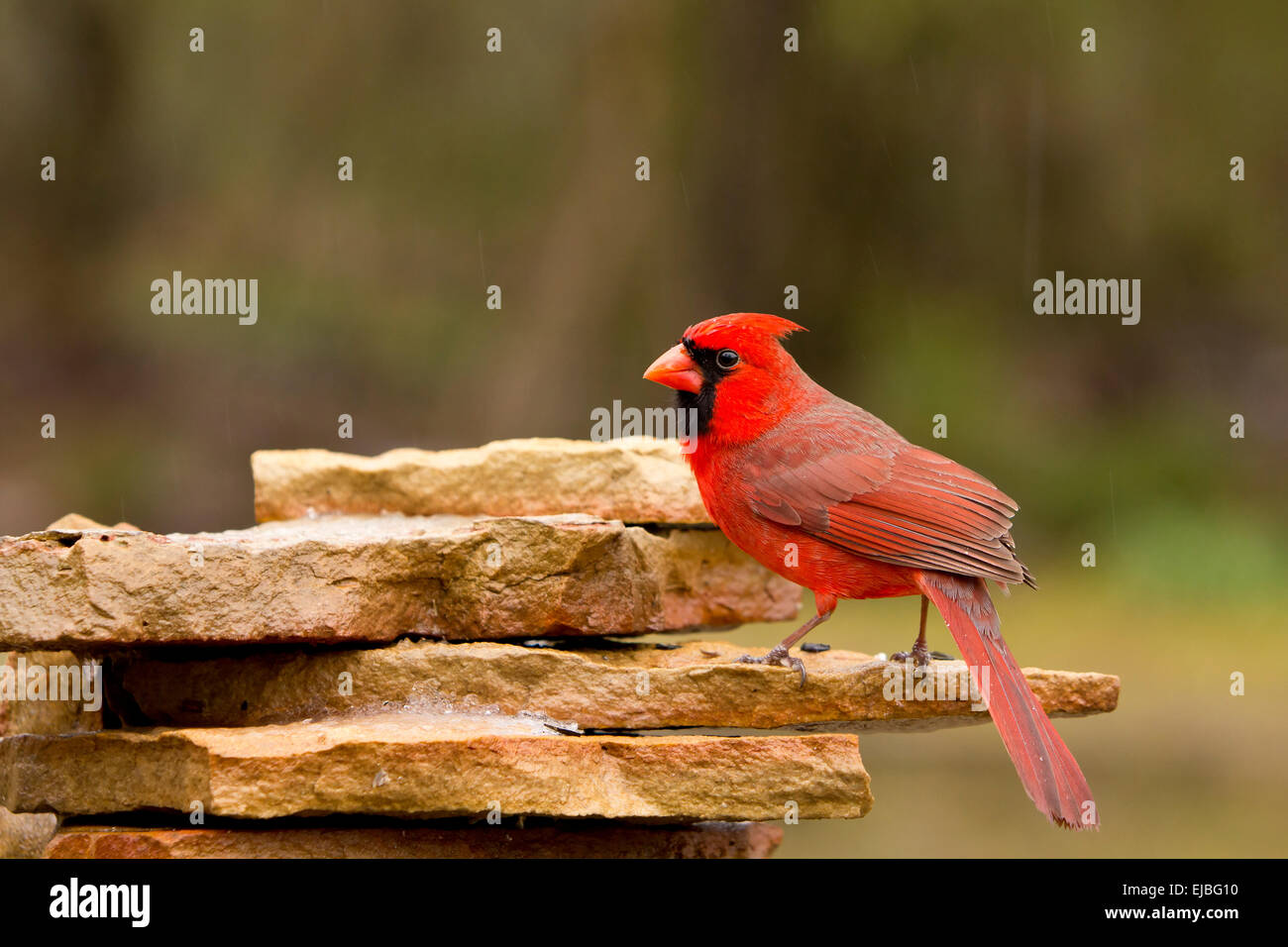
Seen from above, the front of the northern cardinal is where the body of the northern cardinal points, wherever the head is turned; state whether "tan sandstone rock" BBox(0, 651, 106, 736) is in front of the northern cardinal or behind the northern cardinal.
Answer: in front

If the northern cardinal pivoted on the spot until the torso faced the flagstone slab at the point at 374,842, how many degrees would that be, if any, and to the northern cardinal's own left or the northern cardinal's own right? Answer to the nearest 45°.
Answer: approximately 45° to the northern cardinal's own left

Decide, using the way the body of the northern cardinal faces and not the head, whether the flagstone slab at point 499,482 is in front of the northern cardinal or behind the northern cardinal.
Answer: in front

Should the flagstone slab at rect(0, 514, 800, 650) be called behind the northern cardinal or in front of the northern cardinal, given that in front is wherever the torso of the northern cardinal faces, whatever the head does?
in front

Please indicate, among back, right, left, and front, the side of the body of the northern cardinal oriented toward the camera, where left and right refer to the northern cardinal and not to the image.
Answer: left

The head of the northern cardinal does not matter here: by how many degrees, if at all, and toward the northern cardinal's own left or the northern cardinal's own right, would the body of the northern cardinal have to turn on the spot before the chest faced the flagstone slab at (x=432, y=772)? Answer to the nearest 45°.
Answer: approximately 45° to the northern cardinal's own left
